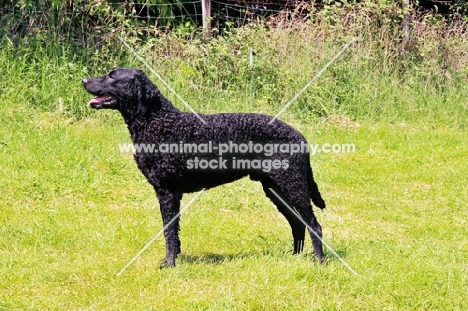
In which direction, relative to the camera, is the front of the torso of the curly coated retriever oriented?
to the viewer's left
